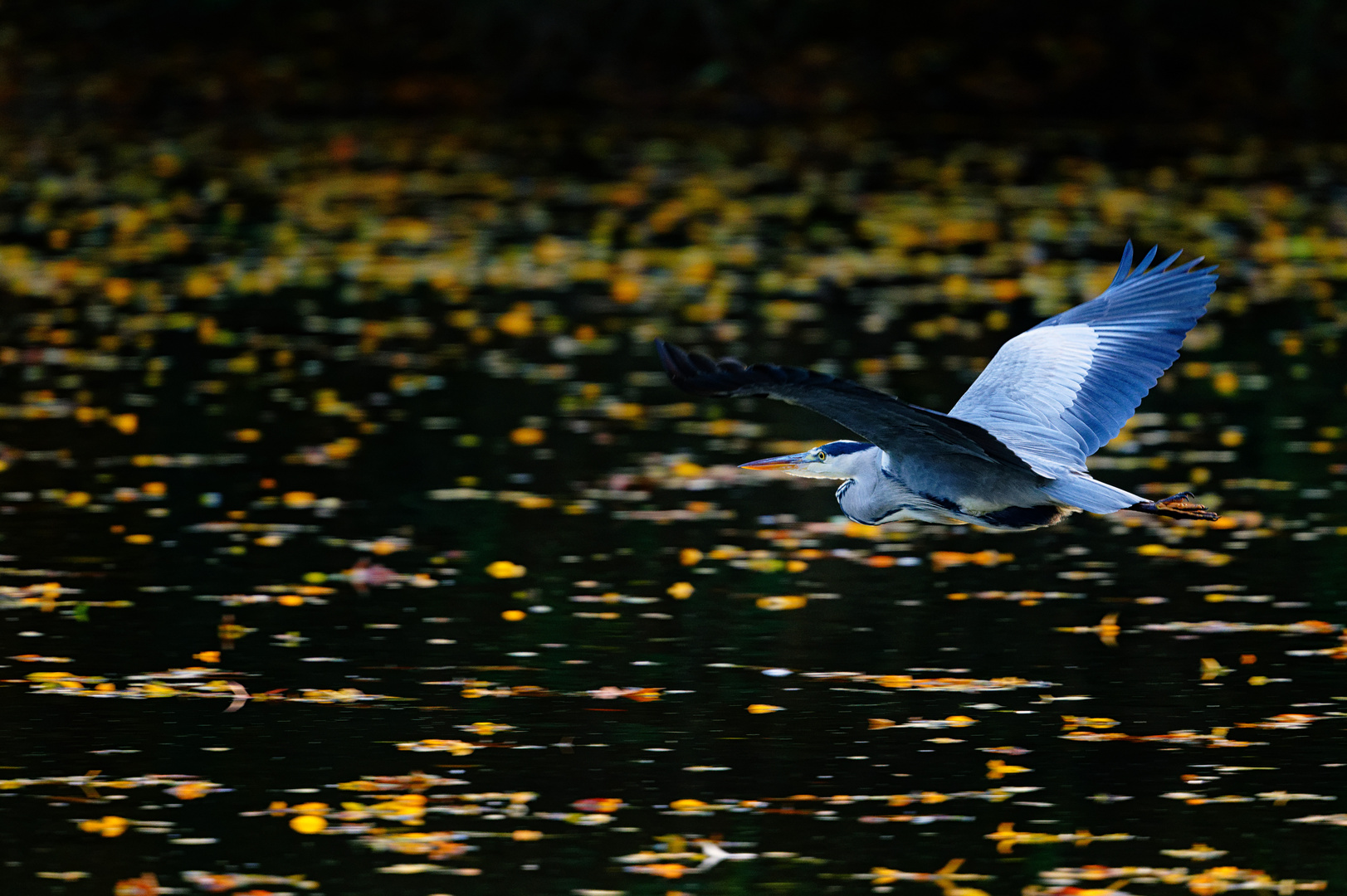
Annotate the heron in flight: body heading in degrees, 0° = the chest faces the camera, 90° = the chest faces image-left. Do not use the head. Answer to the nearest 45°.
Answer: approximately 90°
